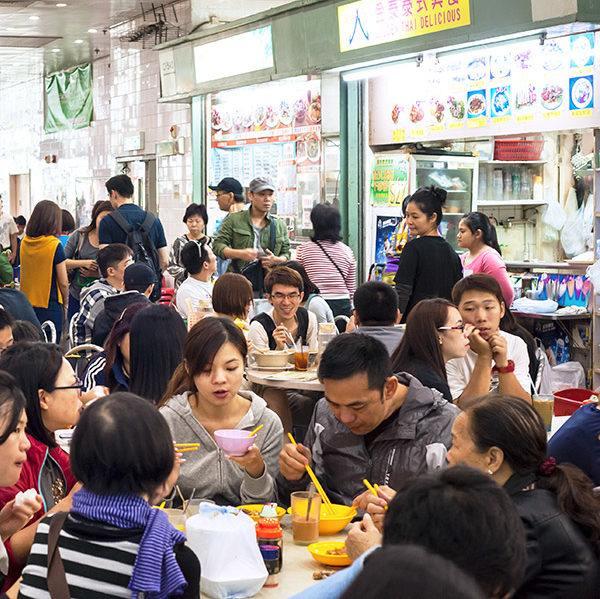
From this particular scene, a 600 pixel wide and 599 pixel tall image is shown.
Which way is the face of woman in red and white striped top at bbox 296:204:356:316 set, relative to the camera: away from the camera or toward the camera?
away from the camera

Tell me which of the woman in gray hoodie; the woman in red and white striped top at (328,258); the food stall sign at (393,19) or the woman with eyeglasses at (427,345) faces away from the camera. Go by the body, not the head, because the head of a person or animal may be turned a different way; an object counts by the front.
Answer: the woman in red and white striped top

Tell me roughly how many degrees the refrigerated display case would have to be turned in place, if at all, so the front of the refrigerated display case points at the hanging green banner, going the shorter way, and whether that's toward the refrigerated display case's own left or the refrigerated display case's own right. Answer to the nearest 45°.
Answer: approximately 135° to the refrigerated display case's own right

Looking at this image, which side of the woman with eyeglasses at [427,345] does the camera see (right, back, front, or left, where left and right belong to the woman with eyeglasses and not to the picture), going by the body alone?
right

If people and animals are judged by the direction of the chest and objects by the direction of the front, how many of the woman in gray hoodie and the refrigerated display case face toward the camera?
2

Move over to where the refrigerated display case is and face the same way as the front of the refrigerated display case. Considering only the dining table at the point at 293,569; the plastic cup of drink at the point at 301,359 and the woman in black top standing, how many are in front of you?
3

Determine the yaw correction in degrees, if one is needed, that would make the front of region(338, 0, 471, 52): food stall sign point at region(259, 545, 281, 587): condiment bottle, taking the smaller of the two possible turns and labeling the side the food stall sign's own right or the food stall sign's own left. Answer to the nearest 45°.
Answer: approximately 45° to the food stall sign's own left

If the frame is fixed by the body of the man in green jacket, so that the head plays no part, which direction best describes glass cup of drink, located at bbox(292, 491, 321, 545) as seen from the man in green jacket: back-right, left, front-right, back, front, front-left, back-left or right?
front-right

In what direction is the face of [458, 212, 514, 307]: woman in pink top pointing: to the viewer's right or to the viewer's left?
to the viewer's left

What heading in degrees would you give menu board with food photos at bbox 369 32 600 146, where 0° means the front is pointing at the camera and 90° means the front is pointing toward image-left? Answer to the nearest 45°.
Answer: approximately 45°

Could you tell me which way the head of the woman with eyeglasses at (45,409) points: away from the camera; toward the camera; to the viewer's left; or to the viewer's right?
to the viewer's right

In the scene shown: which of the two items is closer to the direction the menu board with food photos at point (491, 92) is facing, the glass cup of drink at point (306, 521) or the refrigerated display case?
the glass cup of drink

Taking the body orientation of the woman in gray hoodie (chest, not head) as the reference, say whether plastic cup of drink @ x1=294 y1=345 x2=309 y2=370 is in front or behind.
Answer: behind
